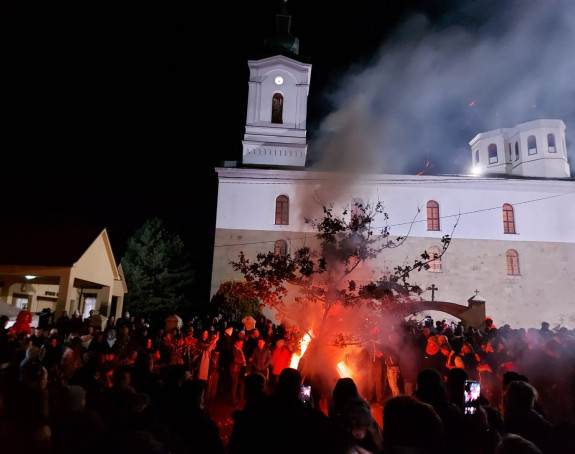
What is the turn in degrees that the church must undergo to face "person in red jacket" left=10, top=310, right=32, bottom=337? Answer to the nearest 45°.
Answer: approximately 45° to its left

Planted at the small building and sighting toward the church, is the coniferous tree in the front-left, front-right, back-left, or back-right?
front-left

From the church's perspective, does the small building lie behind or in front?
in front

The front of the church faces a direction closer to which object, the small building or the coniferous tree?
the coniferous tree

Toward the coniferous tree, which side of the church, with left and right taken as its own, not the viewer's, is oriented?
front

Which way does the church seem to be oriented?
to the viewer's left

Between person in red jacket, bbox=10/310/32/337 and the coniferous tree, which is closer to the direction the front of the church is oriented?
the coniferous tree
